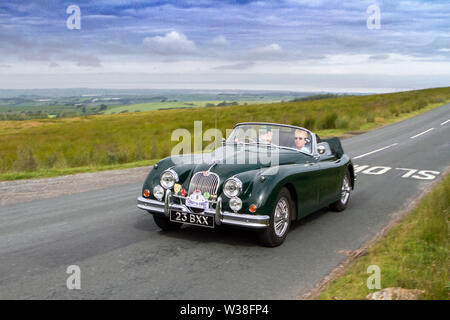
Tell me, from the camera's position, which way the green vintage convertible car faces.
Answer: facing the viewer and to the left of the viewer

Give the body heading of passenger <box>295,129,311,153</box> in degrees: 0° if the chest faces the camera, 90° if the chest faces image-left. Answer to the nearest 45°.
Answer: approximately 45°
